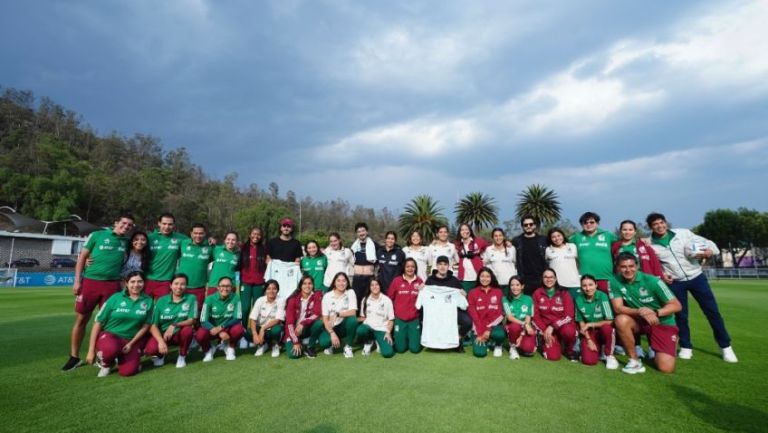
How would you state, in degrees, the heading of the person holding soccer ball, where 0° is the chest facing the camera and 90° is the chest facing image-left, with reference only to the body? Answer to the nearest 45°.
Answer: approximately 0°

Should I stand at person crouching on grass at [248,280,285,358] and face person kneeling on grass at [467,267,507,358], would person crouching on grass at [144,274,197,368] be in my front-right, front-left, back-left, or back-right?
back-right

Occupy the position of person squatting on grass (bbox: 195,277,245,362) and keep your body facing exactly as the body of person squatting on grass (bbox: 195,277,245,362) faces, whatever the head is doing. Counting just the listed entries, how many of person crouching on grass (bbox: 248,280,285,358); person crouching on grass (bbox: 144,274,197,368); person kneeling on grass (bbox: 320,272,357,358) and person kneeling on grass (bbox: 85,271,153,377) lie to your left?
2

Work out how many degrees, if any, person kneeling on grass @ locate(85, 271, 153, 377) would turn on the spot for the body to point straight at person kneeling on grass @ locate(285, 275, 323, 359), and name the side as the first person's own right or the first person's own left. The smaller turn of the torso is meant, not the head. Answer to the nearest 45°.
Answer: approximately 90° to the first person's own left

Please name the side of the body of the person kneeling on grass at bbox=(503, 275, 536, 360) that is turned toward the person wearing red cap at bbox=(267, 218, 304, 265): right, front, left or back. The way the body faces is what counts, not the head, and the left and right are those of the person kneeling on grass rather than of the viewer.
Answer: right

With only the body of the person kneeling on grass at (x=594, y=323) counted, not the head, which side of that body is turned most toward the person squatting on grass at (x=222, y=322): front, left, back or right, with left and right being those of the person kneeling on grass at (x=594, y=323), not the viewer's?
right

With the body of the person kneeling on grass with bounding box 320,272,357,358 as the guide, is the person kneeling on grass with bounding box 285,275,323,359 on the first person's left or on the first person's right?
on the first person's right

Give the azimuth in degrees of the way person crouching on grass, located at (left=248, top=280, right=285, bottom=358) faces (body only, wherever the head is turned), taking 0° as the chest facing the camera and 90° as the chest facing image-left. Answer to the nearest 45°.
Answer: approximately 0°
